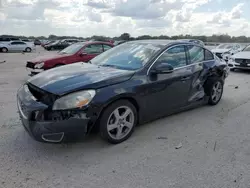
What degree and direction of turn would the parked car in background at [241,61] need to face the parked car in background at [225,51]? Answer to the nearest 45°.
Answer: approximately 135° to its right

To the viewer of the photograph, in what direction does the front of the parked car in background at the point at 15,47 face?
facing to the left of the viewer

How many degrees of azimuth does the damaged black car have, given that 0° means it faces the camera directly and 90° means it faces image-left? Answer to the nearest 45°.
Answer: approximately 45°

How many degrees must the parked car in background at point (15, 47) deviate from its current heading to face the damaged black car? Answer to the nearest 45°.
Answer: approximately 90° to its left

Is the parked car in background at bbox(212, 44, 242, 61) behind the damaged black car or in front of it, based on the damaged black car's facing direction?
behind

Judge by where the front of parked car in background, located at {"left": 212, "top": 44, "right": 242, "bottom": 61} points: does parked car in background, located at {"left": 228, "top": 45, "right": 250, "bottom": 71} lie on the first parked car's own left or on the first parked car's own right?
on the first parked car's own left

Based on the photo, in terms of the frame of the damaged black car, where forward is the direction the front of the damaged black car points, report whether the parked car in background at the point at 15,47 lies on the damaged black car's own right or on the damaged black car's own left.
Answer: on the damaged black car's own right
